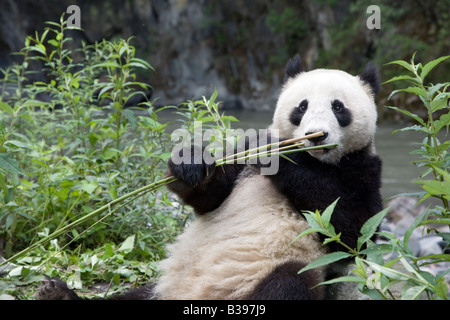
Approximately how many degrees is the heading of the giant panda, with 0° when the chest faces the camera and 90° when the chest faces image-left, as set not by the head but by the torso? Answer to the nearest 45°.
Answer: approximately 45°
